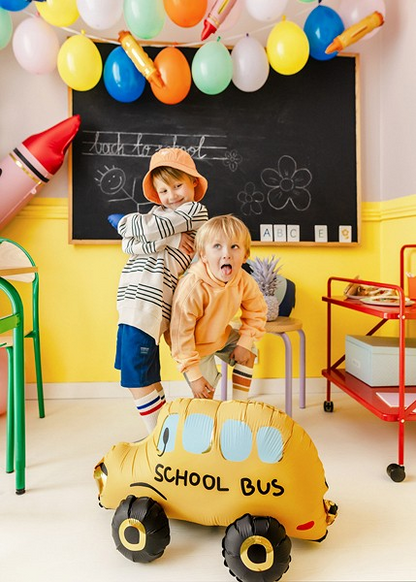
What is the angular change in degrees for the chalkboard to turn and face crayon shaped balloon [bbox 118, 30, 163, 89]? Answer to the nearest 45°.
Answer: approximately 45° to its right

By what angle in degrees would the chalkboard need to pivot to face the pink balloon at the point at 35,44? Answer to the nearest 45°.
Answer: approximately 90° to its right

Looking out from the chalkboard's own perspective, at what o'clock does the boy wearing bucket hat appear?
The boy wearing bucket hat is roughly at 1 o'clock from the chalkboard.

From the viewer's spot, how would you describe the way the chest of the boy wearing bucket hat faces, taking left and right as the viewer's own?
facing the viewer and to the left of the viewer

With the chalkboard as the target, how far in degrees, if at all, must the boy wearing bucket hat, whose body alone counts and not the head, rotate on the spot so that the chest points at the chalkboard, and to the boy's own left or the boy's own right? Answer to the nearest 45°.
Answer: approximately 180°

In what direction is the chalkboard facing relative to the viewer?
toward the camera

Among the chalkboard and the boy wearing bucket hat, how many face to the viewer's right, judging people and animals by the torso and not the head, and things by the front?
0

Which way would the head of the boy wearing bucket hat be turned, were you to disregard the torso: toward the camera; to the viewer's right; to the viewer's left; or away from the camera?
toward the camera
